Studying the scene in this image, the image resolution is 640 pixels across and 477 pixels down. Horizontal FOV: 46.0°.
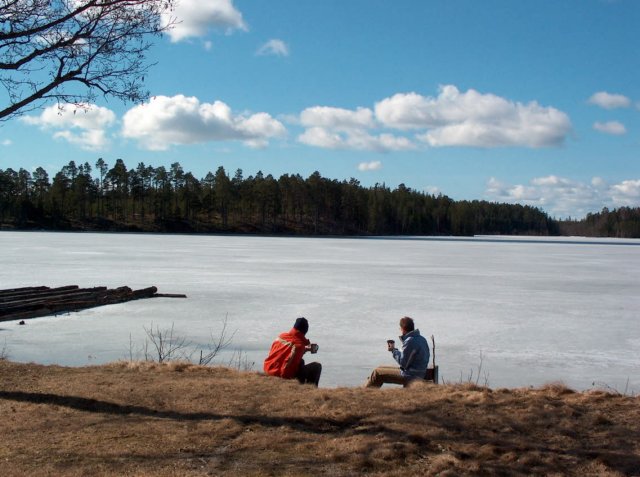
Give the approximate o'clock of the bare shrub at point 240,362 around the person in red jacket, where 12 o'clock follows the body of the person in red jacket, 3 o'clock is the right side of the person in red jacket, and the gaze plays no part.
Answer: The bare shrub is roughly at 8 o'clock from the person in red jacket.

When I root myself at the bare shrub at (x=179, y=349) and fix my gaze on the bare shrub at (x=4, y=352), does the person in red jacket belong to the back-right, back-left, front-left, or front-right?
back-left

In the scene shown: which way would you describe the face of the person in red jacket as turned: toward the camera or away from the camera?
away from the camera

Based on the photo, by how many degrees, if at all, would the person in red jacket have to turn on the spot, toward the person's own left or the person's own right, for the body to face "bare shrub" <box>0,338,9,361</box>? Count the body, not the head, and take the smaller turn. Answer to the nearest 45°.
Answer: approximately 90° to the person's own left

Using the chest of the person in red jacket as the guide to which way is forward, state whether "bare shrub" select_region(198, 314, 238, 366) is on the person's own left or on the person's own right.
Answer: on the person's own left

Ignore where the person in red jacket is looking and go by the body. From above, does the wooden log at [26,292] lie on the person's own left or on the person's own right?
on the person's own left

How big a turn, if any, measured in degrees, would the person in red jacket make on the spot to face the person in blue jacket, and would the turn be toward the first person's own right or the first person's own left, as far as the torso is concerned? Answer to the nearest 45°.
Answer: approximately 45° to the first person's own right

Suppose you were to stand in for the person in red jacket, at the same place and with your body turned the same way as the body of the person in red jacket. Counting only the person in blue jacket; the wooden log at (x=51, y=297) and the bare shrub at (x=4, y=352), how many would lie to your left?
2

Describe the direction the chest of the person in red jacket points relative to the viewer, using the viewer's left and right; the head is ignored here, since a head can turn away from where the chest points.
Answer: facing away from the viewer and to the right of the viewer

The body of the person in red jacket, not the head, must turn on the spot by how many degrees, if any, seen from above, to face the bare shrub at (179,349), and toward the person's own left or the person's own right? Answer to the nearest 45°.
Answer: approximately 90° to the person's own left

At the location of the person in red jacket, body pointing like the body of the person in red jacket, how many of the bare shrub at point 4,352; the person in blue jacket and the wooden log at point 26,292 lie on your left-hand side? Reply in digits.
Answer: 2

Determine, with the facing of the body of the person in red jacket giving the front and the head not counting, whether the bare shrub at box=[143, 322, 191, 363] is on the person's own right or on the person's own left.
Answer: on the person's own left
